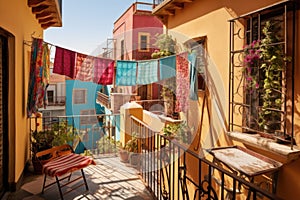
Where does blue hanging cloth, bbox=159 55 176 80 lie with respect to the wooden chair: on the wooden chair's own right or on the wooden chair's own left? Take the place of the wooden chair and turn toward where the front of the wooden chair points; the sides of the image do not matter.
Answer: on the wooden chair's own left

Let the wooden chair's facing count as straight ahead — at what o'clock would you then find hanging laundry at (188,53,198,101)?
The hanging laundry is roughly at 10 o'clock from the wooden chair.

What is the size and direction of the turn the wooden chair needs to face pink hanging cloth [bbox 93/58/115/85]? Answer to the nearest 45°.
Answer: approximately 90° to its left

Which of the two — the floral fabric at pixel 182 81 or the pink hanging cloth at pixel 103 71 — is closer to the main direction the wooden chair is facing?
the floral fabric

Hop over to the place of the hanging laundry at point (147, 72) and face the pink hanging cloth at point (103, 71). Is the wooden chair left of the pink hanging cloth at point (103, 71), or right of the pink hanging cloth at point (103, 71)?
left

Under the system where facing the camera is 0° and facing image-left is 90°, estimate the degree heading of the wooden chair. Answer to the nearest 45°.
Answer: approximately 315°

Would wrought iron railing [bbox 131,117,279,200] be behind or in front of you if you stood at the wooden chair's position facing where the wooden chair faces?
in front

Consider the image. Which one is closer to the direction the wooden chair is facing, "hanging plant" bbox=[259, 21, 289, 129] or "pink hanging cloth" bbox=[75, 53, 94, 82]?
the hanging plant

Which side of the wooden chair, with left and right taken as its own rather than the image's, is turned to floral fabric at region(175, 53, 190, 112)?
left
